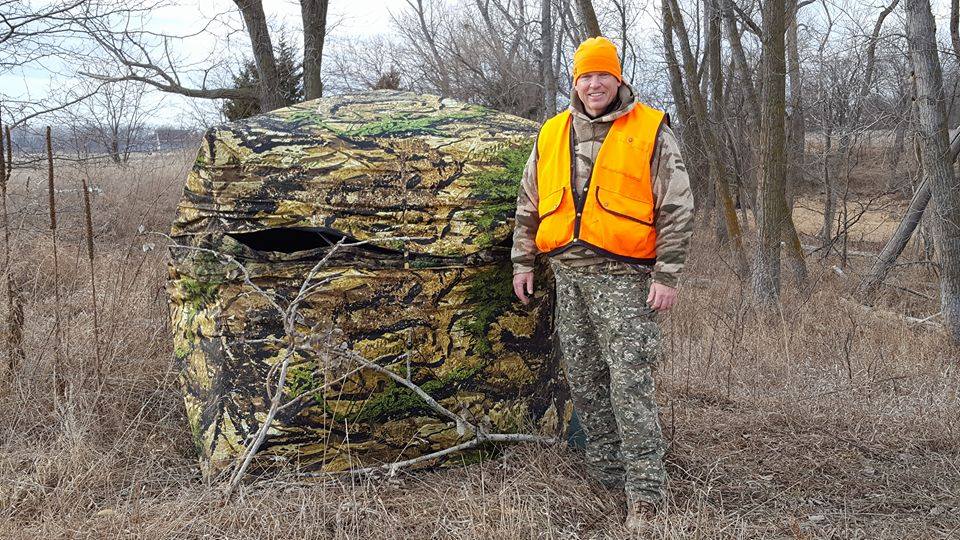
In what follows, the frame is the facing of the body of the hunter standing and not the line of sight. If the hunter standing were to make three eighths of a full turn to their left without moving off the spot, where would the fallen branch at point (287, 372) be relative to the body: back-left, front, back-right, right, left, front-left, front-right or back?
back

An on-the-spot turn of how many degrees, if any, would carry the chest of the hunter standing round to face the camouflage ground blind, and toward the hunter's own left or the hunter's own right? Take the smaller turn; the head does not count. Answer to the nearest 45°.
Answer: approximately 135° to the hunter's own right

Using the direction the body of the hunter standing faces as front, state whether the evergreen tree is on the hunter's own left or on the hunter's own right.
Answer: on the hunter's own right

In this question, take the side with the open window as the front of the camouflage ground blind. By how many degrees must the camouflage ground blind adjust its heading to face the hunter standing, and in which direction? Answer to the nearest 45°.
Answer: approximately 45° to its left

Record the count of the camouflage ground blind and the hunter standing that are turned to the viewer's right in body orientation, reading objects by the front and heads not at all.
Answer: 0

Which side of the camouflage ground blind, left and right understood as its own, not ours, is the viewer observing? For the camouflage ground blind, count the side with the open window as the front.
front

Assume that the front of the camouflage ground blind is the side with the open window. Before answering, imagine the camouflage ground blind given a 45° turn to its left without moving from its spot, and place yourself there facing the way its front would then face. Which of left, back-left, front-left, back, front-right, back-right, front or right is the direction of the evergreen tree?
back-left

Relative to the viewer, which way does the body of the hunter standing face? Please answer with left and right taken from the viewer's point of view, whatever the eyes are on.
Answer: facing the viewer and to the left of the viewer
